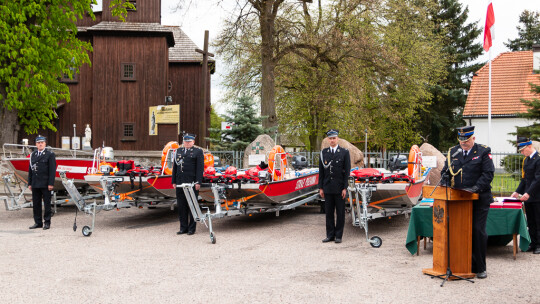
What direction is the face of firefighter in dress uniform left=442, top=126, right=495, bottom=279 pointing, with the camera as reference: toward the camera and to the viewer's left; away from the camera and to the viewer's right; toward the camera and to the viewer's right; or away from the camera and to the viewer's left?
toward the camera and to the viewer's left

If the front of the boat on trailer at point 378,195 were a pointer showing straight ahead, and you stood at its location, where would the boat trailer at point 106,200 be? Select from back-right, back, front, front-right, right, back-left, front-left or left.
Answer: front-right

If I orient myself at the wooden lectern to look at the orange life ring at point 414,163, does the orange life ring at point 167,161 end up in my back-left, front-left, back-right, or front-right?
front-left

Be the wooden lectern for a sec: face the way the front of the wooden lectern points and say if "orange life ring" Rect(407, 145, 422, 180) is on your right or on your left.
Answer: on your right

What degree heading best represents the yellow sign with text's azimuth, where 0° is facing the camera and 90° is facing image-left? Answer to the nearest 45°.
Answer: approximately 0°

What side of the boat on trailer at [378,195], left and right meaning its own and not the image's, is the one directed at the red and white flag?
back

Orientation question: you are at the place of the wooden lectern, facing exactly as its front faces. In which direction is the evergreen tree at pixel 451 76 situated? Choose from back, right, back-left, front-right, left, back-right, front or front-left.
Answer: back-right

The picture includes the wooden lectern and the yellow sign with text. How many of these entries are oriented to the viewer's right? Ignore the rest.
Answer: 0

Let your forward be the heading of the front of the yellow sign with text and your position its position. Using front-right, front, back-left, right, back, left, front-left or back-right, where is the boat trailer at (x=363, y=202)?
front

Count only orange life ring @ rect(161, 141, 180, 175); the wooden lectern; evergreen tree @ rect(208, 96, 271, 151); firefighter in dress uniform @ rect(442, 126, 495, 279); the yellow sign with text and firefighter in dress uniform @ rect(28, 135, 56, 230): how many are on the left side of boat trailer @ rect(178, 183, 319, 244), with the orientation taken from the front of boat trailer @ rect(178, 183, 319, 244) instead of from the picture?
2

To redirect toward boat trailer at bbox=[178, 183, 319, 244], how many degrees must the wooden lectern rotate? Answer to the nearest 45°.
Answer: approximately 90° to its right

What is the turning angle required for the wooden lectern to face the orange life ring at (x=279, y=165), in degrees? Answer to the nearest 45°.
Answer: approximately 90° to its right

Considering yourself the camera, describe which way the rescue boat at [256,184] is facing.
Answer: facing the viewer and to the left of the viewer
